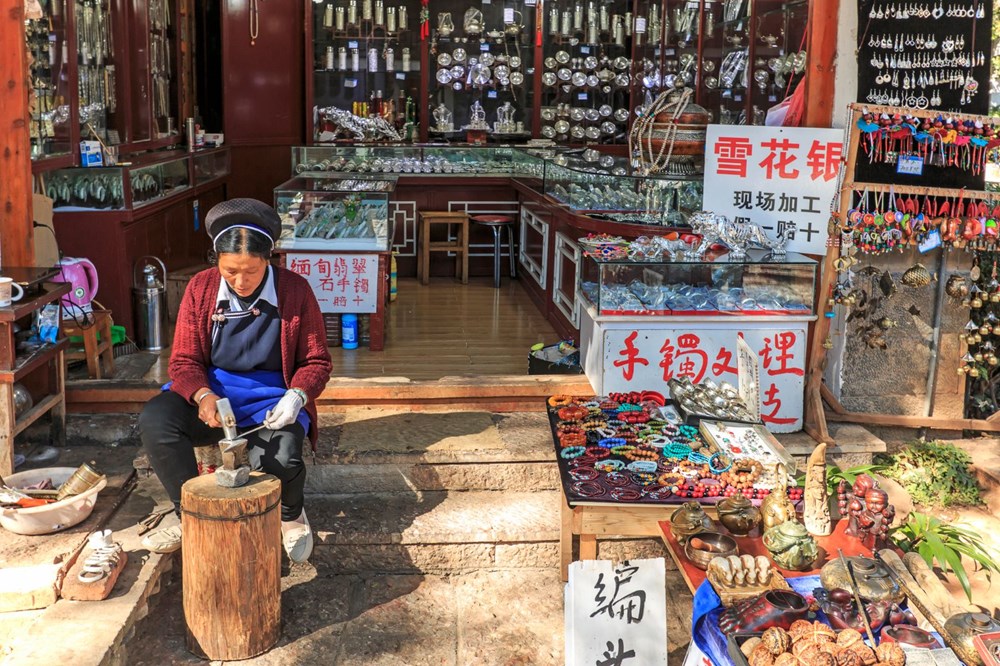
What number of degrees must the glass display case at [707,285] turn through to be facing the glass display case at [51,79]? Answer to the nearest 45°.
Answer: approximately 90° to its right

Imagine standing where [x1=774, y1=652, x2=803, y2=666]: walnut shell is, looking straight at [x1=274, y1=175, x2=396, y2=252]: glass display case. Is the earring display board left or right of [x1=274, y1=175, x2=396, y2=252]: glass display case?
right

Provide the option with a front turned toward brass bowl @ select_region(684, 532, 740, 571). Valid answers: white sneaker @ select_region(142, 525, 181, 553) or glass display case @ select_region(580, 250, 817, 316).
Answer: the glass display case

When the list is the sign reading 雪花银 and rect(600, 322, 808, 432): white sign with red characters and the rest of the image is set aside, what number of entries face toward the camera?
2

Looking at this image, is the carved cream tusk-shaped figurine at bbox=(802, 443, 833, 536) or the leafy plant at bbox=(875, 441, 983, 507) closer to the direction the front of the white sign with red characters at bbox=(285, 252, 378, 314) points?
the carved cream tusk-shaped figurine
